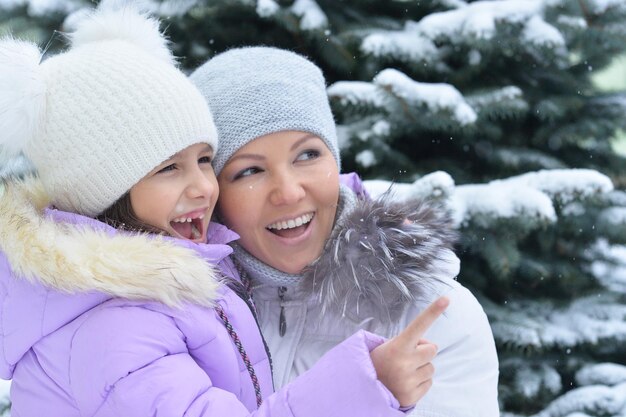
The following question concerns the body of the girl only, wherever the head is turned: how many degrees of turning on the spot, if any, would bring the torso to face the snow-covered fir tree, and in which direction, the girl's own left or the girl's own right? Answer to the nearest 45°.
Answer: approximately 90° to the girl's own left

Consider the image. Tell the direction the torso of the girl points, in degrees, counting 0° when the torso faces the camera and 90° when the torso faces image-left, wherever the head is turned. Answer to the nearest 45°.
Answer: approximately 315°
